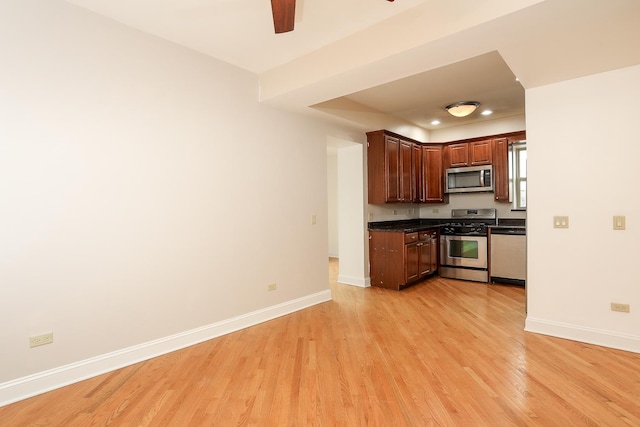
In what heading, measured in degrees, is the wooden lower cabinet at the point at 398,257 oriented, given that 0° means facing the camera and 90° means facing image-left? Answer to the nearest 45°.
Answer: approximately 315°

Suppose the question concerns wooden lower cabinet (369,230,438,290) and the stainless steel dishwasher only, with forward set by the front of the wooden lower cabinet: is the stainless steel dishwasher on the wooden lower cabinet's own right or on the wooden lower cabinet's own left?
on the wooden lower cabinet's own left

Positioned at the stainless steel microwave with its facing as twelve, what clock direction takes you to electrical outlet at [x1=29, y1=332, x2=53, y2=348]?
The electrical outlet is roughly at 1 o'clock from the stainless steel microwave.

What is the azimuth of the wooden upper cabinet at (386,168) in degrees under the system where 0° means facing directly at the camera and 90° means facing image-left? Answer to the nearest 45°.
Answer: approximately 315°
